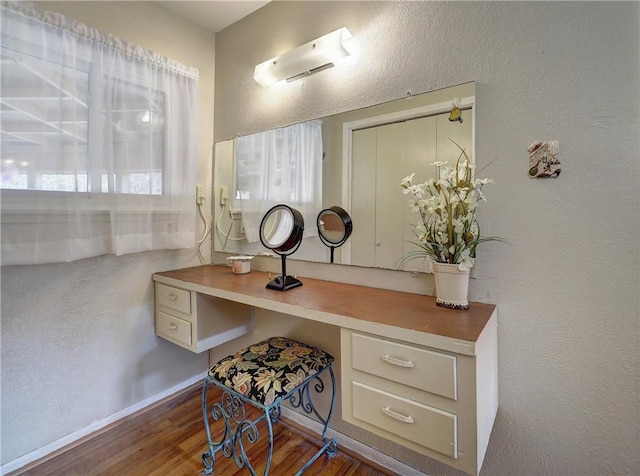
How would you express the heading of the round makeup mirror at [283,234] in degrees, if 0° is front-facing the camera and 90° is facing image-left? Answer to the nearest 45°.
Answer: approximately 45°

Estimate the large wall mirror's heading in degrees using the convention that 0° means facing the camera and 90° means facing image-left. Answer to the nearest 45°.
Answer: approximately 45°

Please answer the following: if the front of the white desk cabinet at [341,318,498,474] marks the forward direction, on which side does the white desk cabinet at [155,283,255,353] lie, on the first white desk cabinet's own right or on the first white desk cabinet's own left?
on the first white desk cabinet's own right

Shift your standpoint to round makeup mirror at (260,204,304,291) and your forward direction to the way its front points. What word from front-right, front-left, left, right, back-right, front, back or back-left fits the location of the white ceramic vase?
left

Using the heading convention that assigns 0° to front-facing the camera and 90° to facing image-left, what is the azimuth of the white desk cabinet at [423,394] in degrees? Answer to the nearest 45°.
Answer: approximately 45°
